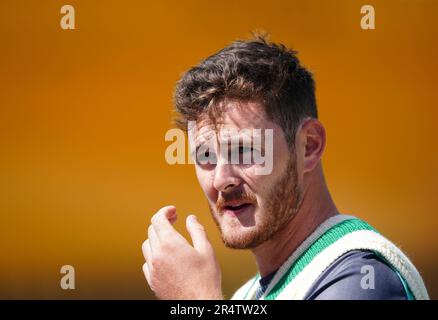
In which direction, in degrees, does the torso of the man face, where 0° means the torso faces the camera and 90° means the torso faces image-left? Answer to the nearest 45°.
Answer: approximately 45°
